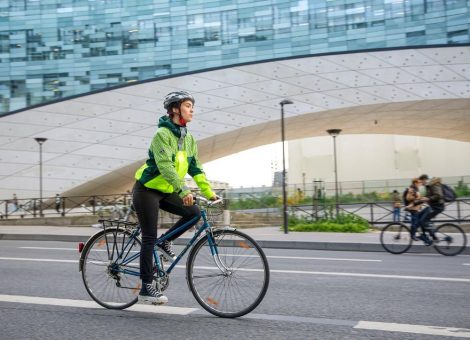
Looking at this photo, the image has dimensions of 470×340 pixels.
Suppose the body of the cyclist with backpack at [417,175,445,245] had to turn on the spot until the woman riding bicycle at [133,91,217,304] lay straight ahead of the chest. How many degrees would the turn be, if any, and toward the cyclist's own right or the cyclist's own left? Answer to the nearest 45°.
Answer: approximately 90° to the cyclist's own left

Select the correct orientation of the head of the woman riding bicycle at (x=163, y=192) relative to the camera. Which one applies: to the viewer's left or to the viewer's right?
to the viewer's right

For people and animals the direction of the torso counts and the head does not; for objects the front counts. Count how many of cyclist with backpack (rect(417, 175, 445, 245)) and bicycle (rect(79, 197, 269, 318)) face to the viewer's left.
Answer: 1

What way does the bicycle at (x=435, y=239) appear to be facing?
to the viewer's left

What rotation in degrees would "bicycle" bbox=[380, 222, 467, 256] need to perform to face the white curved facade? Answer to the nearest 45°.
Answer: approximately 45° to its right

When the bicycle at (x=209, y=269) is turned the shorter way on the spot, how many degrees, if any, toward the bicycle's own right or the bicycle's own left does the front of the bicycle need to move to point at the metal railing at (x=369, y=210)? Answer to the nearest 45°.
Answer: approximately 90° to the bicycle's own left

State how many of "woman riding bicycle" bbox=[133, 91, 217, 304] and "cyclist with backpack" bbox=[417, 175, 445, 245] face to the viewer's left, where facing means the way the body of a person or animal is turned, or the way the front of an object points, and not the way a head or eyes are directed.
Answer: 1

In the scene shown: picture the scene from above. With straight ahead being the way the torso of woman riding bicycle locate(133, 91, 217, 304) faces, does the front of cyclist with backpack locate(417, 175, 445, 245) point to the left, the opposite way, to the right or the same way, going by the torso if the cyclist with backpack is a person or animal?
the opposite way

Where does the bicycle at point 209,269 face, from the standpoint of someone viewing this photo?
facing the viewer and to the right of the viewer

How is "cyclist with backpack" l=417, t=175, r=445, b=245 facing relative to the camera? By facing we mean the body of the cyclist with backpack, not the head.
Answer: to the viewer's left
